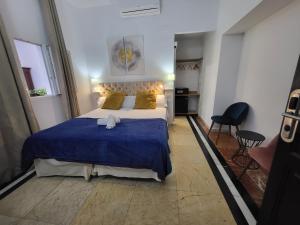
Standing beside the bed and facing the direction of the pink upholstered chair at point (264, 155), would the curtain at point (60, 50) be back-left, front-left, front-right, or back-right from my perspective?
back-left

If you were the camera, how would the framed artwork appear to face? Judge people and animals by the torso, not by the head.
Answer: facing the viewer

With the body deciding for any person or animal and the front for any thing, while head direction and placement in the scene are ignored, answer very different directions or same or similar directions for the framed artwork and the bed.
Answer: same or similar directions

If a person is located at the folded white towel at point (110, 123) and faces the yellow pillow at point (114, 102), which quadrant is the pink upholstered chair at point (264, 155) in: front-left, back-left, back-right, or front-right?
back-right

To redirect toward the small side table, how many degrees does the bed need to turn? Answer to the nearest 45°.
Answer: approximately 90° to its left

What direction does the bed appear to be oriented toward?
toward the camera

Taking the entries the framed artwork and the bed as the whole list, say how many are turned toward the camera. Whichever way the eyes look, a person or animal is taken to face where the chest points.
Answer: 2

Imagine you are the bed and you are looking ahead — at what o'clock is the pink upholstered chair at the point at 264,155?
The pink upholstered chair is roughly at 10 o'clock from the bed.

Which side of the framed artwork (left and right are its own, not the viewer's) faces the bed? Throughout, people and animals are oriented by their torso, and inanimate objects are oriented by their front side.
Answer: front

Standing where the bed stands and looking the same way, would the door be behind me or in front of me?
in front

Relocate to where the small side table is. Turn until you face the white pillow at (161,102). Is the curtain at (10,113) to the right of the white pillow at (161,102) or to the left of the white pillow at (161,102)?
left

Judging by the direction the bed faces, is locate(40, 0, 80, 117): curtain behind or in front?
behind

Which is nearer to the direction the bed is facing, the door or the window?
the door

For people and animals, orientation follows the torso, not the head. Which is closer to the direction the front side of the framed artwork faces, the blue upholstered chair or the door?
the door
